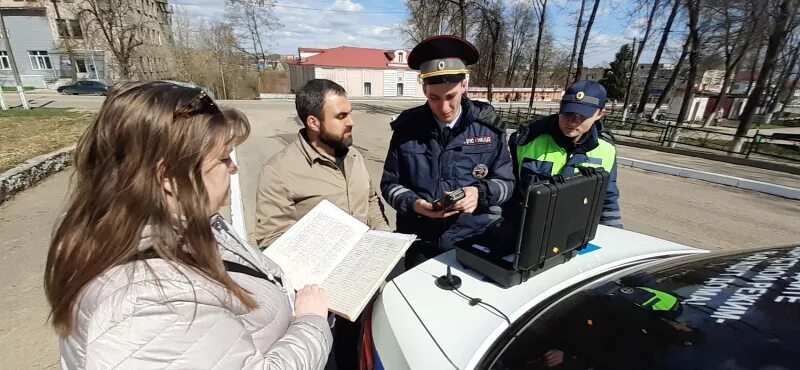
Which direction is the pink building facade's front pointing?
toward the camera

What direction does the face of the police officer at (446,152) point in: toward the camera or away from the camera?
toward the camera

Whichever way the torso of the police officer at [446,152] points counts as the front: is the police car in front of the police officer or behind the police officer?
in front

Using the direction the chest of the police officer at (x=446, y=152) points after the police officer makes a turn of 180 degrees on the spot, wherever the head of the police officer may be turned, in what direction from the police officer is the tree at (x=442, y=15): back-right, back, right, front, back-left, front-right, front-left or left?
front

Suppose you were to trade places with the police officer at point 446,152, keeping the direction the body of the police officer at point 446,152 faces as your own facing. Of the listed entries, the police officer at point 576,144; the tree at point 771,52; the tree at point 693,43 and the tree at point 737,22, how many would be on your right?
0

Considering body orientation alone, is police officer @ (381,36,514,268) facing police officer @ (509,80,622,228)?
no

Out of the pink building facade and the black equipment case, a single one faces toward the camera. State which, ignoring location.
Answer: the pink building facade

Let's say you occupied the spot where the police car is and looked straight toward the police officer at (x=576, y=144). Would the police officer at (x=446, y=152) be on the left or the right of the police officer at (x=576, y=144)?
left

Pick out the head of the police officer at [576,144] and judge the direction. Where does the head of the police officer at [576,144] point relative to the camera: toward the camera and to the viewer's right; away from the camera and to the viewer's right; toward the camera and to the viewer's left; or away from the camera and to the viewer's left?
toward the camera and to the viewer's left

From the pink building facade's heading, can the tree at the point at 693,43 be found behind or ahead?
ahead

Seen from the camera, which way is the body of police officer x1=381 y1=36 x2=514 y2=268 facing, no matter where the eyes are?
toward the camera

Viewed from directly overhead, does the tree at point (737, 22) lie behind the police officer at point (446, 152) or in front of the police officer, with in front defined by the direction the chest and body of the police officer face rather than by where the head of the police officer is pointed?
behind

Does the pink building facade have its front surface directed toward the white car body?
yes

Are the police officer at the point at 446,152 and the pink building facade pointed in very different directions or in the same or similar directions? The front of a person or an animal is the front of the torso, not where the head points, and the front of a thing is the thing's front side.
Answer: same or similar directions
